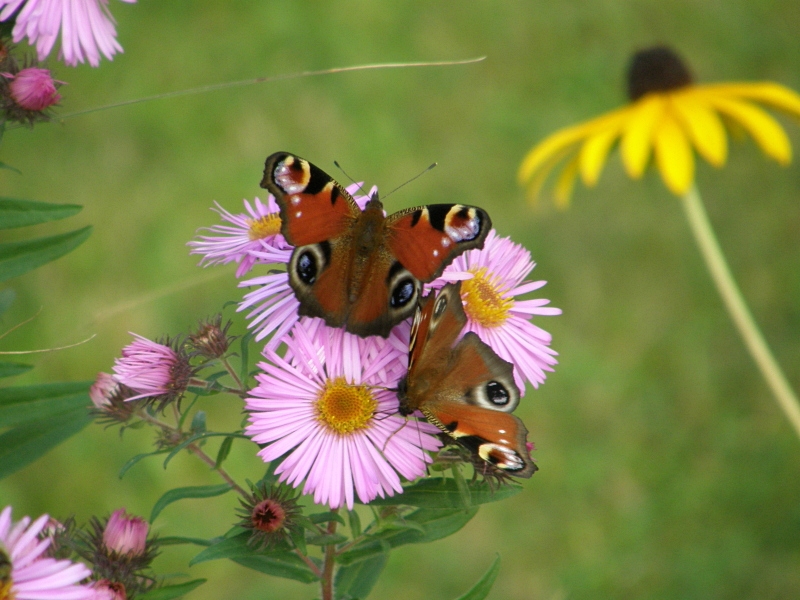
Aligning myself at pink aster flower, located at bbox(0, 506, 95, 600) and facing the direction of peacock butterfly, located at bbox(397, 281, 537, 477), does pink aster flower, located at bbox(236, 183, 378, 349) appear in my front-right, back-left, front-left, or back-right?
front-left

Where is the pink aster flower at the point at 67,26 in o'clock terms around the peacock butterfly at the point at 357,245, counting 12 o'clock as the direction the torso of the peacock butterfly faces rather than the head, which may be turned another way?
The pink aster flower is roughly at 9 o'clock from the peacock butterfly.

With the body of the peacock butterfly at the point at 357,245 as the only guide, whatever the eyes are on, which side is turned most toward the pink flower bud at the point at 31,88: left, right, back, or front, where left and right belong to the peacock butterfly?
left

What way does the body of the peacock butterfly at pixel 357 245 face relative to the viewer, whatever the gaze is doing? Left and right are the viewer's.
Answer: facing away from the viewer
